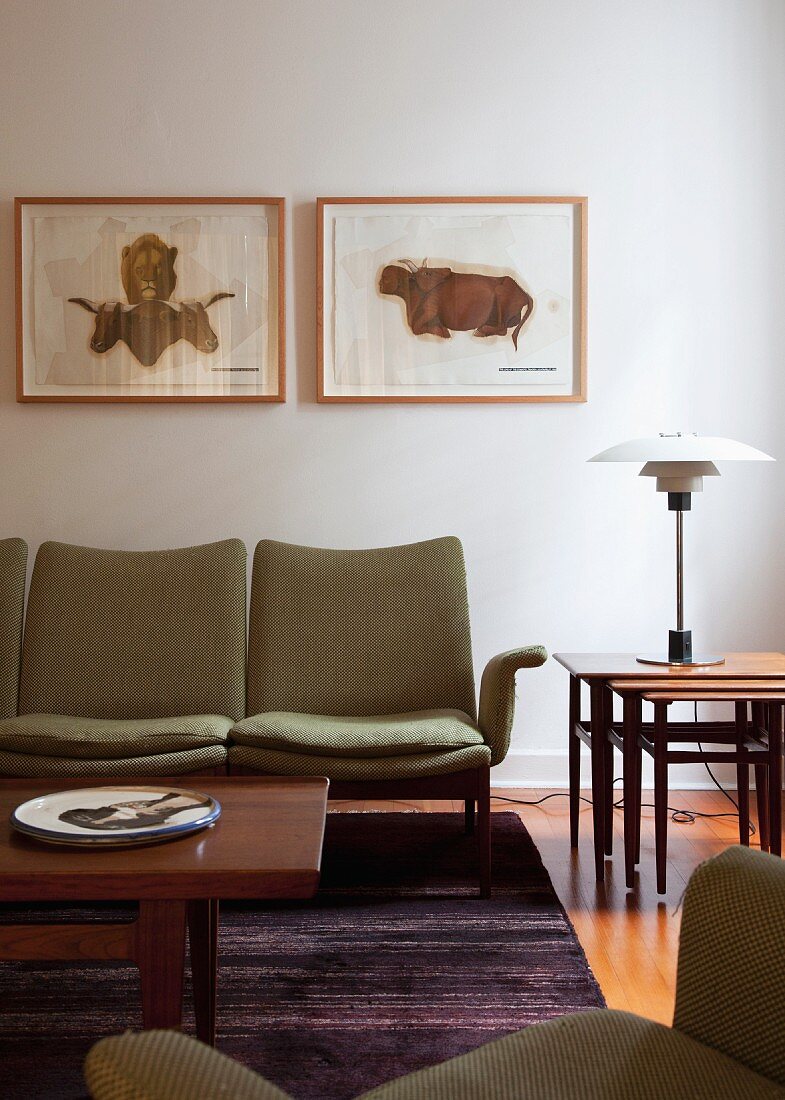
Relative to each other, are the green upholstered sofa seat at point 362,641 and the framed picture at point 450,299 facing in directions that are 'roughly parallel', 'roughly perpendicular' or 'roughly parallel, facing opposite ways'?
roughly parallel

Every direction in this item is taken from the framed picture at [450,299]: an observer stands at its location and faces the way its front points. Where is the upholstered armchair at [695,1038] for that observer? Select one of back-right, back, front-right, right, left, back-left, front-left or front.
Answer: front

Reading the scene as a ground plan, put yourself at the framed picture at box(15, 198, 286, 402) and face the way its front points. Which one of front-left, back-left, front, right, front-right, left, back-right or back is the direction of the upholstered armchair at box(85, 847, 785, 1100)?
front

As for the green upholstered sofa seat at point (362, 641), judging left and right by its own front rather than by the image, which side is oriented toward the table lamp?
left

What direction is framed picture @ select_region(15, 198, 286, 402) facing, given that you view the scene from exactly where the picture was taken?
facing the viewer

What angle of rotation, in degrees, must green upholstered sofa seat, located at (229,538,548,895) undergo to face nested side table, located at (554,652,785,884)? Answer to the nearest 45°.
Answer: approximately 45° to its left

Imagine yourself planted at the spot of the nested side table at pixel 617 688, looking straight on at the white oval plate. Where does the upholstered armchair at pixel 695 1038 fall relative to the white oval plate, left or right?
left

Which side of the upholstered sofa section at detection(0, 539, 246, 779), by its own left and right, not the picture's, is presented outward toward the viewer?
front

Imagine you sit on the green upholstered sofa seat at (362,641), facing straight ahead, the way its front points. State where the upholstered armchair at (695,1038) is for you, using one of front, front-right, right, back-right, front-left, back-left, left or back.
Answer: front

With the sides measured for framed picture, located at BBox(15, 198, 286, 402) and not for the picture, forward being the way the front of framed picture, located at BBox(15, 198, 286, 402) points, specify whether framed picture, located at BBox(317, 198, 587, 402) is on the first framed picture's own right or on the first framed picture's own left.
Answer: on the first framed picture's own left

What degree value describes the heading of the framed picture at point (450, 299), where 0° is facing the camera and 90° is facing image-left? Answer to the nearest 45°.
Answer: approximately 0°

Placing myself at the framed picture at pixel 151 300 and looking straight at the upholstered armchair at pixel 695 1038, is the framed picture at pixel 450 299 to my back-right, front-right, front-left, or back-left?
front-left

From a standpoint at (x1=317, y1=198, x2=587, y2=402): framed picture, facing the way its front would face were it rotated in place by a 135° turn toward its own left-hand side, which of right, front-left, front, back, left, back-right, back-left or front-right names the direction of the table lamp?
right
